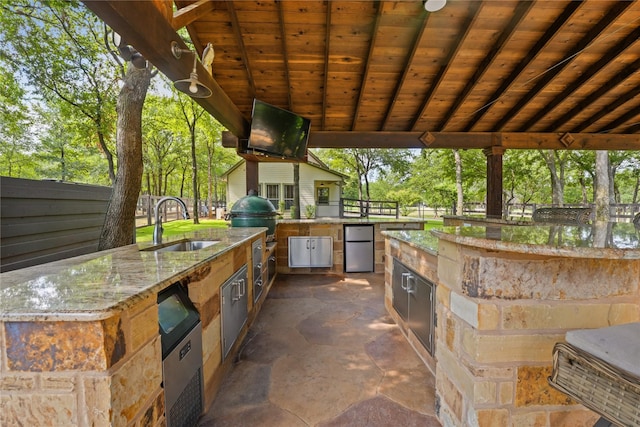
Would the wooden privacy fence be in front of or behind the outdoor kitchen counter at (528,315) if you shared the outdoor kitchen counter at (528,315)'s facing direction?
in front

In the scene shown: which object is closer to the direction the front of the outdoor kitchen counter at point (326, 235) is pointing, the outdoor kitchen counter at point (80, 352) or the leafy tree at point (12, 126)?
the outdoor kitchen counter

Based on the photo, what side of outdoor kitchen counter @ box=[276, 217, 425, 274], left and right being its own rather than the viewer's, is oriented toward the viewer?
front

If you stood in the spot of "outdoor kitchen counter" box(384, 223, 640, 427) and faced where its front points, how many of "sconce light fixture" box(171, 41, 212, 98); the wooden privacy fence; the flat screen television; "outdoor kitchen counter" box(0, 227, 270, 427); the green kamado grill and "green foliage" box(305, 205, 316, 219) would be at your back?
0

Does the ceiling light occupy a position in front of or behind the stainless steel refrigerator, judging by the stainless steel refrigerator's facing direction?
in front

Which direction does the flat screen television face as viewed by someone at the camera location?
facing the viewer and to the right of the viewer

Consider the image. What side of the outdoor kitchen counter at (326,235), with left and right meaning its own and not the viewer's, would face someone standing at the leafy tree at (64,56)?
right

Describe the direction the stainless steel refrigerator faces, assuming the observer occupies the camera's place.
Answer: facing the viewer

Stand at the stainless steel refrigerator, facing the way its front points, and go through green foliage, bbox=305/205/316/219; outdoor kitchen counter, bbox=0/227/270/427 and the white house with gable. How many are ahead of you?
1

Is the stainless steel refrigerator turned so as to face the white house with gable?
no

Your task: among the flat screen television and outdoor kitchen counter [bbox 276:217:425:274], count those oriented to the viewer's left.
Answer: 0

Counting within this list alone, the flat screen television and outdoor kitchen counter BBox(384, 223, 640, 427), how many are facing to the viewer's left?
1

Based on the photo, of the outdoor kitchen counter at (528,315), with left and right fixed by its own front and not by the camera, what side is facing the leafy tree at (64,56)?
front

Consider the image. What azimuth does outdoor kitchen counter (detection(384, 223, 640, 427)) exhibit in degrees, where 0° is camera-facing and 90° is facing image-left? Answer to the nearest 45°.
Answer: approximately 90°
